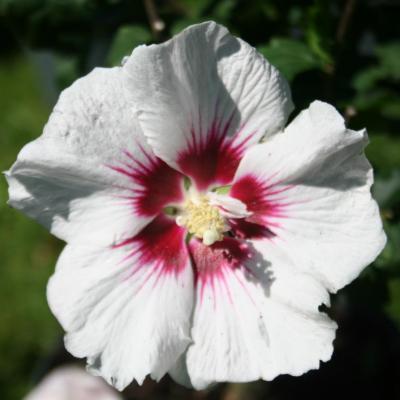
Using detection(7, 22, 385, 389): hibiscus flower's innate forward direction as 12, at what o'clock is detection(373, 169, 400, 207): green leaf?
The green leaf is roughly at 8 o'clock from the hibiscus flower.

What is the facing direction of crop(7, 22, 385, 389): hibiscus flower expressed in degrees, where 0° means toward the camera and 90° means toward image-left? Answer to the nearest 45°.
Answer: approximately 0°

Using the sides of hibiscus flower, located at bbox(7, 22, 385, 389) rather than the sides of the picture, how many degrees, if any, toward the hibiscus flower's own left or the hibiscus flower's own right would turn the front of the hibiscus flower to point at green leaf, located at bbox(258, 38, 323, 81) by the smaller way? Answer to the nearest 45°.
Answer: approximately 135° to the hibiscus flower's own left

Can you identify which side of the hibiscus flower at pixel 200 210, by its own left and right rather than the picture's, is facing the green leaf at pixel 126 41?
back
